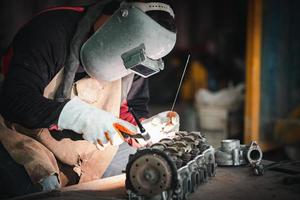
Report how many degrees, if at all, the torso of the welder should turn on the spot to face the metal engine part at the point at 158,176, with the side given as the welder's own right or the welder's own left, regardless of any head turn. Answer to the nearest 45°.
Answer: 0° — they already face it

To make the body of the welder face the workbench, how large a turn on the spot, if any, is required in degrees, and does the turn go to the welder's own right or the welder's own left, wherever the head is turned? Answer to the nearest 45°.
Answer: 0° — they already face it

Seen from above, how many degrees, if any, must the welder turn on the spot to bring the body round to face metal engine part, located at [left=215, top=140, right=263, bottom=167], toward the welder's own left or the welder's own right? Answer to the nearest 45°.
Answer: approximately 45° to the welder's own left

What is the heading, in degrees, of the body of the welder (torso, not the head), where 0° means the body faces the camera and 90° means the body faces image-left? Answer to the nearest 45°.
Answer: approximately 315°

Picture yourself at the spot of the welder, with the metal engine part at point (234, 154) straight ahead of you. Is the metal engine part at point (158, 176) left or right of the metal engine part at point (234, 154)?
right
